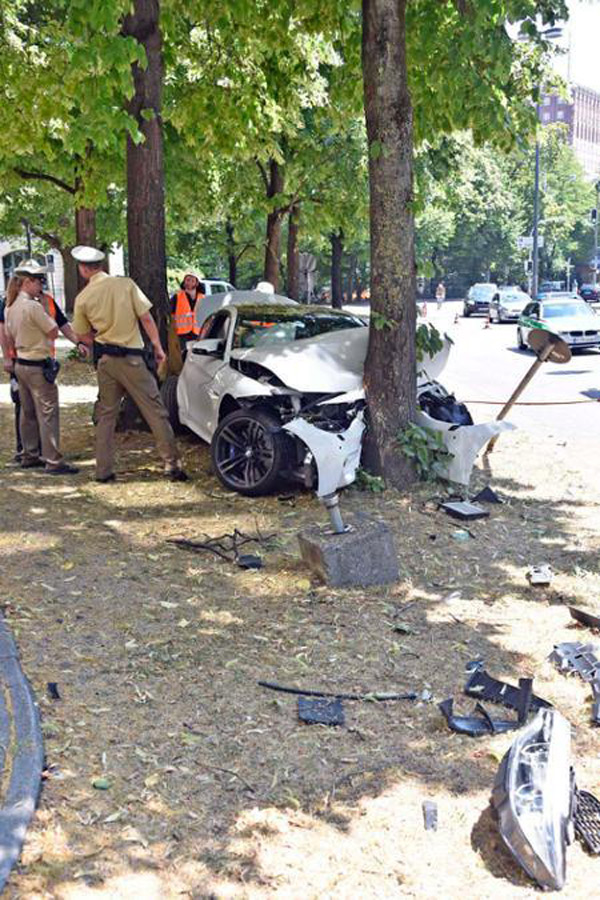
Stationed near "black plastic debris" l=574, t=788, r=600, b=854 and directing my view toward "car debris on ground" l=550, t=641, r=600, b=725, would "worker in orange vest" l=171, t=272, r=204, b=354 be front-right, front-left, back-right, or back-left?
front-left

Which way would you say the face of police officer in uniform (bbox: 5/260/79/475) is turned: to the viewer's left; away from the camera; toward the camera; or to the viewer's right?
to the viewer's right

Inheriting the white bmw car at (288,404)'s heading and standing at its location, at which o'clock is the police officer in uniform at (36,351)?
The police officer in uniform is roughly at 5 o'clock from the white bmw car.

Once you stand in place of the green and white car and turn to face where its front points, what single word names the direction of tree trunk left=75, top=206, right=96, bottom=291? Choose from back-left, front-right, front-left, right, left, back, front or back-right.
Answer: right

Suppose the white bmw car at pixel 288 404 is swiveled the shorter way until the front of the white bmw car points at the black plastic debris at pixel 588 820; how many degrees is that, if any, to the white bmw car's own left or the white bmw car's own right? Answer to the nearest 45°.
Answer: approximately 45° to the white bmw car's own right

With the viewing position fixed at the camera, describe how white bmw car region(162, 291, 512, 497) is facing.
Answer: facing the viewer and to the right of the viewer

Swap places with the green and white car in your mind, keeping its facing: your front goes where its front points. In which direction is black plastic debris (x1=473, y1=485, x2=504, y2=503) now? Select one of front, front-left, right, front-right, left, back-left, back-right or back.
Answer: front-right

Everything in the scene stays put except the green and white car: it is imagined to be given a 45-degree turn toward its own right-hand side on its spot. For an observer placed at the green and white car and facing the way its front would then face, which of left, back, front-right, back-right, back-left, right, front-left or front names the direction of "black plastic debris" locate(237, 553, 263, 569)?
front

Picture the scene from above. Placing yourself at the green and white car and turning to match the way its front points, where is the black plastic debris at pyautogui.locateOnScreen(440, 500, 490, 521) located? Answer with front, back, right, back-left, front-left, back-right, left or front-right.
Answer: front-right

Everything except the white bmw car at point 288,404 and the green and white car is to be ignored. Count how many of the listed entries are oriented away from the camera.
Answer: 0
